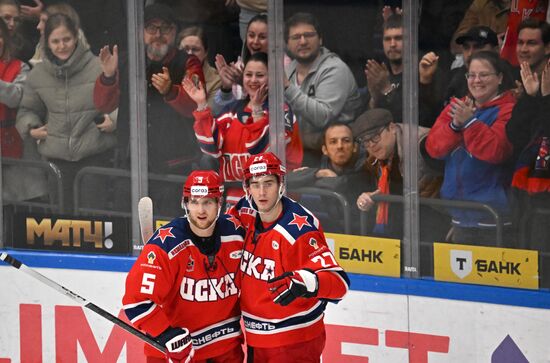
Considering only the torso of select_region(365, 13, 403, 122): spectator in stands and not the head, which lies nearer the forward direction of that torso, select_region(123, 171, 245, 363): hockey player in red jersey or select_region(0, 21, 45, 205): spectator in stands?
the hockey player in red jersey

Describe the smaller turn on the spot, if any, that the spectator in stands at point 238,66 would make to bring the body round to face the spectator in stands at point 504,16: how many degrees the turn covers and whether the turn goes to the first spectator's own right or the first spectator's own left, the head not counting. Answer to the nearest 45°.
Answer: approximately 90° to the first spectator's own left

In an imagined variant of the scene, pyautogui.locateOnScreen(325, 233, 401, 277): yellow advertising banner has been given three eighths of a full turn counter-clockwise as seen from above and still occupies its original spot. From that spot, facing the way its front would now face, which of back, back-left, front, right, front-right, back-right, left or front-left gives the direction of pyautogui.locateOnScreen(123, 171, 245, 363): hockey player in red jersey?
back

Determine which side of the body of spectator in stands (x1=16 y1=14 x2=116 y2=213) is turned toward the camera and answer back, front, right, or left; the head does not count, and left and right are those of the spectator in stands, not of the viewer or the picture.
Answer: front

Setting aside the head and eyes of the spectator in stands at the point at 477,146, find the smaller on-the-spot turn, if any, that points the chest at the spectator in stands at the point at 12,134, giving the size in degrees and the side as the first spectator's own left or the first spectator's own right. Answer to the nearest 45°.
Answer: approximately 45° to the first spectator's own right

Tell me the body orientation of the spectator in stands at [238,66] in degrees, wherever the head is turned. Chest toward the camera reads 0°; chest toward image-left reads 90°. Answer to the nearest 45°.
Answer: approximately 45°

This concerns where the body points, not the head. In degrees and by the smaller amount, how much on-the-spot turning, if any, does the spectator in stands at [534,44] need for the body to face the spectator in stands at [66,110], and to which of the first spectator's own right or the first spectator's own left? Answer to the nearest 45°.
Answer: approximately 45° to the first spectator's own right

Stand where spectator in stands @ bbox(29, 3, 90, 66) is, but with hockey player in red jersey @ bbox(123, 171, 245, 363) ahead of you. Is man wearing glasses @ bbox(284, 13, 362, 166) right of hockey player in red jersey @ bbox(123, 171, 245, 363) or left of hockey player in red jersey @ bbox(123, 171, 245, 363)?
left

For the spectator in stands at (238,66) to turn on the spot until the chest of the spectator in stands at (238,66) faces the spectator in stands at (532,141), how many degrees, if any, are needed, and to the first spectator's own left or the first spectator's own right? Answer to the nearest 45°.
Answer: approximately 90° to the first spectator's own left

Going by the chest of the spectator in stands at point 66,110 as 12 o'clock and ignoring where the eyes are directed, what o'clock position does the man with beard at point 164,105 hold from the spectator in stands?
The man with beard is roughly at 10 o'clock from the spectator in stands.

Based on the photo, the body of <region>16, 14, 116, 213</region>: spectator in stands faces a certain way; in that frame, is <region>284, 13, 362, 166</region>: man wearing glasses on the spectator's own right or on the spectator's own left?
on the spectator's own left
